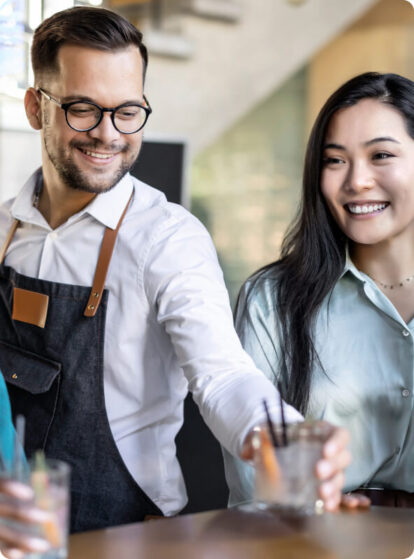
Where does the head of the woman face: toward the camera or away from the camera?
toward the camera

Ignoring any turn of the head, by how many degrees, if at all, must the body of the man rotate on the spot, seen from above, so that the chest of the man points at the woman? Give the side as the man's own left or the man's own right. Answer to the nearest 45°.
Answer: approximately 135° to the man's own left

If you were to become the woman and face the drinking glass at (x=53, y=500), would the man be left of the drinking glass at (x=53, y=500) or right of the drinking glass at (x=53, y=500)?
right

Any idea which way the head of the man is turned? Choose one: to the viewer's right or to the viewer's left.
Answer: to the viewer's right

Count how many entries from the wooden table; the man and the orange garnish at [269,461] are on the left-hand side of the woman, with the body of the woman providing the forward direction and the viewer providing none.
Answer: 0

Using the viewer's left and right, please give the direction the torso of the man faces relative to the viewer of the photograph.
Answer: facing the viewer and to the left of the viewer

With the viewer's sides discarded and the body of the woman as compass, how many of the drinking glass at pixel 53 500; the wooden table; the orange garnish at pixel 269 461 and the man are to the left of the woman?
0

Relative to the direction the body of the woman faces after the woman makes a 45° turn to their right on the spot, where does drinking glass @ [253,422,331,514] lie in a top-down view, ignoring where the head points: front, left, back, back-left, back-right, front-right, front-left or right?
front

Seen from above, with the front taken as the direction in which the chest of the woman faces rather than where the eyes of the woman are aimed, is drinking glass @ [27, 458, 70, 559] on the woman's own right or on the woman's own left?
on the woman's own right

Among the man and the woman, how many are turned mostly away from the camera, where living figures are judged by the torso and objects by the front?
0

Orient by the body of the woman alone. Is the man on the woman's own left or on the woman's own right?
on the woman's own right
